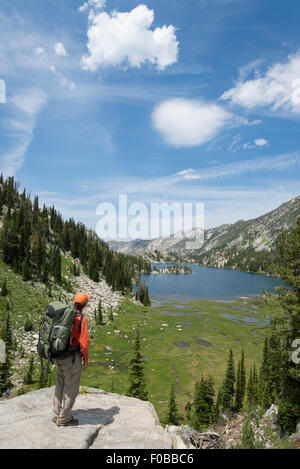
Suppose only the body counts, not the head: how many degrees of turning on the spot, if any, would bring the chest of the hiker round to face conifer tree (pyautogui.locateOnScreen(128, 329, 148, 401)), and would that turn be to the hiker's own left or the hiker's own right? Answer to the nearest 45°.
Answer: approximately 45° to the hiker's own left

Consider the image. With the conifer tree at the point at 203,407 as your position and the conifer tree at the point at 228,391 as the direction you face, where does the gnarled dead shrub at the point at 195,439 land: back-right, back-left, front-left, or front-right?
back-right

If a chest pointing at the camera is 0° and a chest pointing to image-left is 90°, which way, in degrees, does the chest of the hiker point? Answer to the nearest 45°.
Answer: approximately 225°

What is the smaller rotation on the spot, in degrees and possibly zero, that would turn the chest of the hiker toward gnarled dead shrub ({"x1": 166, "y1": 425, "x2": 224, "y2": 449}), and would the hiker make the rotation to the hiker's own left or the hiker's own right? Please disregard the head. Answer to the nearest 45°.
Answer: approximately 45° to the hiker's own right
